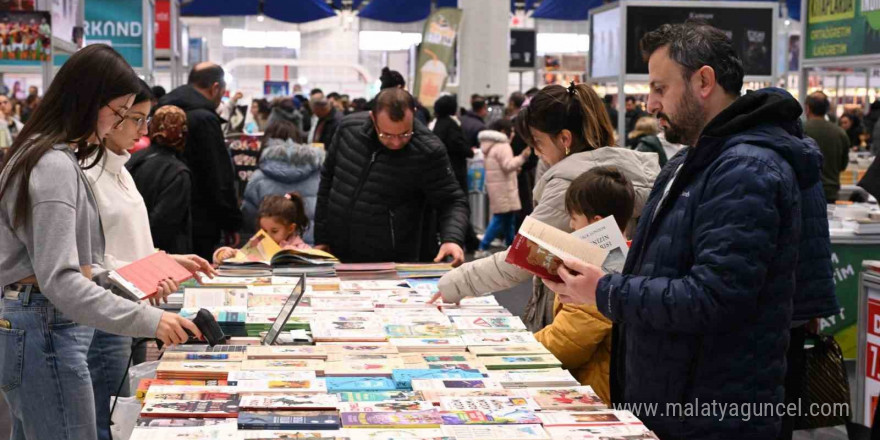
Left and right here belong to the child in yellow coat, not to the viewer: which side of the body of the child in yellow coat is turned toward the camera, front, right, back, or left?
left

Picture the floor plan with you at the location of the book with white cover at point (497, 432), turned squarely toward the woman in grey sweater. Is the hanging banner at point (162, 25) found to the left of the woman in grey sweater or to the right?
right

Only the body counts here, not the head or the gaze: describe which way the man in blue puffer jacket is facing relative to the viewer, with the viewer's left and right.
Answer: facing to the left of the viewer

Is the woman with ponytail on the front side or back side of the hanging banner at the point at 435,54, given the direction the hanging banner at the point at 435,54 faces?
on the front side

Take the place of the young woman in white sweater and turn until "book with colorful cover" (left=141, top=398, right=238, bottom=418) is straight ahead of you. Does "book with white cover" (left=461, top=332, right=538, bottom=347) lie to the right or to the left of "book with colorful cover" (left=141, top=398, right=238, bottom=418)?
left

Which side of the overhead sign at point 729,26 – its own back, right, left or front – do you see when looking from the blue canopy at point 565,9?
back

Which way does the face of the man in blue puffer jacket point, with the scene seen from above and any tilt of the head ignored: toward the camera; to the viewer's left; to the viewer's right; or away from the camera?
to the viewer's left

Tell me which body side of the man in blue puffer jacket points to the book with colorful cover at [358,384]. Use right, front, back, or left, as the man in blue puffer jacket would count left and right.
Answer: front

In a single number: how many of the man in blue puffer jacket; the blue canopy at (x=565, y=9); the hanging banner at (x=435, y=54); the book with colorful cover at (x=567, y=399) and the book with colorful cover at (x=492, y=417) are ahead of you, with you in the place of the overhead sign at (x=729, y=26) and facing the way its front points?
3

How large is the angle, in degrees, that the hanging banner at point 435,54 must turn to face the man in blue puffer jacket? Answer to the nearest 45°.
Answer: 0° — it already faces them

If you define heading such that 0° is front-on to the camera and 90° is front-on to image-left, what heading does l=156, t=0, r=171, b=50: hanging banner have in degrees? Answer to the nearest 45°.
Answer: approximately 0°
